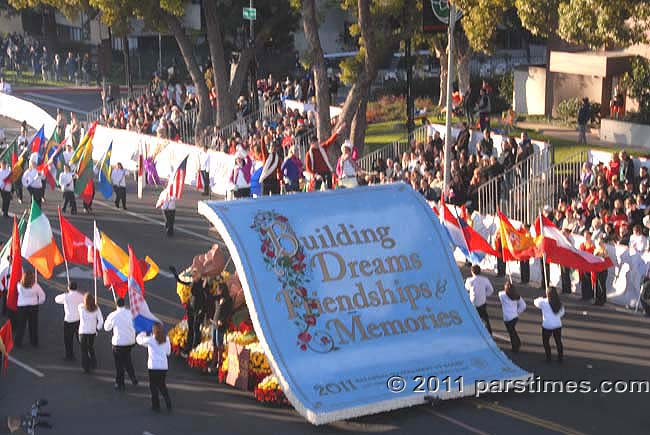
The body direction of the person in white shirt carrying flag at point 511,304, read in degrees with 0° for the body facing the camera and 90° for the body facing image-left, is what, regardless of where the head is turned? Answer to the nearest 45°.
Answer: approximately 135°

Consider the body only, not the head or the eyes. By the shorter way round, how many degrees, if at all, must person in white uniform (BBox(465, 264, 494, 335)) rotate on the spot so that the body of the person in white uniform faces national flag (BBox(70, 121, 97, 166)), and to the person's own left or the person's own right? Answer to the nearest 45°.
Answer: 0° — they already face it

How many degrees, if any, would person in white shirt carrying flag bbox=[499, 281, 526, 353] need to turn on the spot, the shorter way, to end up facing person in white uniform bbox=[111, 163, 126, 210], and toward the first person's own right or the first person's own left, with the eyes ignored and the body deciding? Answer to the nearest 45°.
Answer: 0° — they already face them

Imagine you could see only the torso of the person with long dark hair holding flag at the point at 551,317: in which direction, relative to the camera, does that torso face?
away from the camera

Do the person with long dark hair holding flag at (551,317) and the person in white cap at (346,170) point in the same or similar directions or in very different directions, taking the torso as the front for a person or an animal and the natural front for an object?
very different directions

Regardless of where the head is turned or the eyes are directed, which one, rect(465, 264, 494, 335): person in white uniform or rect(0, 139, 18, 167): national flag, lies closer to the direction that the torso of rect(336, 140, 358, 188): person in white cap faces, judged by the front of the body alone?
the person in white uniform

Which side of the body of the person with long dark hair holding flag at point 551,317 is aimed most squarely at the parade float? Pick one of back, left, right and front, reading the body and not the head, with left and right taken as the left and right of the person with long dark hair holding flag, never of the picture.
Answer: left

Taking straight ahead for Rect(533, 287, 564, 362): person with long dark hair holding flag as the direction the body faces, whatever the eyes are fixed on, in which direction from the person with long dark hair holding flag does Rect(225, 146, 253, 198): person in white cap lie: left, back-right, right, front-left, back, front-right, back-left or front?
front-left

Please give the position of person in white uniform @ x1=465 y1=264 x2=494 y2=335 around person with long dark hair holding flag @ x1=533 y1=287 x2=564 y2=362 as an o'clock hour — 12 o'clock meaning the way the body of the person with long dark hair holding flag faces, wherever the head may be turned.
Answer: The person in white uniform is roughly at 10 o'clock from the person with long dark hair holding flag.

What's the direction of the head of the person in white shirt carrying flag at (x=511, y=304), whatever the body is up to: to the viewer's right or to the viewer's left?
to the viewer's left

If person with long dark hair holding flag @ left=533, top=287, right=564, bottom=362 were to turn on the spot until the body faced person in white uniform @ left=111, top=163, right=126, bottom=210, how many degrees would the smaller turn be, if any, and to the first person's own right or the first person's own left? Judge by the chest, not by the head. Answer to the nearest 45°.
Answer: approximately 45° to the first person's own left

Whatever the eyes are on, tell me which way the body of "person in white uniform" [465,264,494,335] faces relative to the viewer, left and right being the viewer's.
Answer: facing away from the viewer and to the left of the viewer
